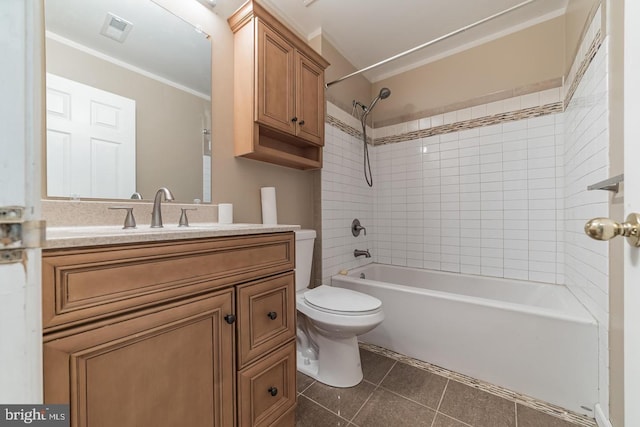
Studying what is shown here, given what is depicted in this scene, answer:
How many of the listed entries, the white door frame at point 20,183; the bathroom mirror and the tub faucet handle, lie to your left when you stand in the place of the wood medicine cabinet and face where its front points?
1

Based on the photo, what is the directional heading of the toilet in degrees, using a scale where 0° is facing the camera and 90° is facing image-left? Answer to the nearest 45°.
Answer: approximately 315°

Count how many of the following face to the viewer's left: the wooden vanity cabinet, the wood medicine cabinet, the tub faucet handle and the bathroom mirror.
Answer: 0

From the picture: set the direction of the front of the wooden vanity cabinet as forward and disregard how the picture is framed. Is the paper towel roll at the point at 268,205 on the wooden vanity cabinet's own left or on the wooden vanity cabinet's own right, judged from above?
on the wooden vanity cabinet's own left

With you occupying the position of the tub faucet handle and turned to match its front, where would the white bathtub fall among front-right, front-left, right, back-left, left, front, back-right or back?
front

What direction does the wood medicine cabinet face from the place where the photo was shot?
facing the viewer and to the right of the viewer

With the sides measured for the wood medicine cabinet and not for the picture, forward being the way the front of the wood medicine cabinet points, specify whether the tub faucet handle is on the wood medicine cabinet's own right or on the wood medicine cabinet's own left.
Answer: on the wood medicine cabinet's own left

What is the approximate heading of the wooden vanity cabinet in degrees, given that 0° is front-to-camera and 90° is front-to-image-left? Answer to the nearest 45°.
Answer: approximately 315°

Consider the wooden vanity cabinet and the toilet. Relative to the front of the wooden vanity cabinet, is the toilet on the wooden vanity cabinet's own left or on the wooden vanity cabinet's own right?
on the wooden vanity cabinet's own left

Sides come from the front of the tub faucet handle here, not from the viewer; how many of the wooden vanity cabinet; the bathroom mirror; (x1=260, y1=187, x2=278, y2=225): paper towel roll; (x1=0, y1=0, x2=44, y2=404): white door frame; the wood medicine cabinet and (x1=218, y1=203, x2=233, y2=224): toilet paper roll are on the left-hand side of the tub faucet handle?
0

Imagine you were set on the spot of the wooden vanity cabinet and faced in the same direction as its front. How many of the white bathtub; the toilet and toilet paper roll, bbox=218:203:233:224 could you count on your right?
0

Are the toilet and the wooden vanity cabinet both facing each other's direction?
no

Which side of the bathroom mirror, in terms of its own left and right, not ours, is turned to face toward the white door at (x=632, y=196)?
front

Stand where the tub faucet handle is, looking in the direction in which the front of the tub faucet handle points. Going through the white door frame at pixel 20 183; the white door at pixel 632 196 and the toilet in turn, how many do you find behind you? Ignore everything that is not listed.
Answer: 0

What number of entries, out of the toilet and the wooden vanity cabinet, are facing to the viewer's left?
0

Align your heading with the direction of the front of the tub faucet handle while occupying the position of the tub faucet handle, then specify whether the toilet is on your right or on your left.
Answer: on your right

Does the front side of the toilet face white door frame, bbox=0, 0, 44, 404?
no

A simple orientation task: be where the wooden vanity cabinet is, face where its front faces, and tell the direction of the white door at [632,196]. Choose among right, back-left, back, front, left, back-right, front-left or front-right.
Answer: front

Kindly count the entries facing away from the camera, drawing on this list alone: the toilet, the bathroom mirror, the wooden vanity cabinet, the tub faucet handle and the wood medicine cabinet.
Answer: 0
